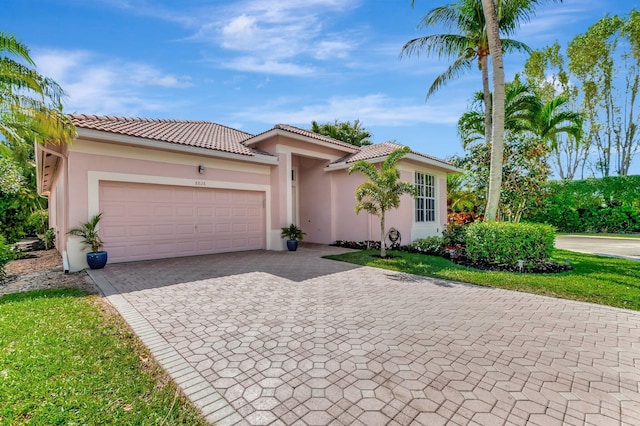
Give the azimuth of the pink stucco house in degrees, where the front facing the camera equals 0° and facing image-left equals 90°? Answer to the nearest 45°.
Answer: approximately 315°

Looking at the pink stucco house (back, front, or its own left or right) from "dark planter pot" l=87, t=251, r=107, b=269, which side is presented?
right

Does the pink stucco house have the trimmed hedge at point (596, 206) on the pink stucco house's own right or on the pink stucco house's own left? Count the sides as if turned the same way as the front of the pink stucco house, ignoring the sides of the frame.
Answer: on the pink stucco house's own left

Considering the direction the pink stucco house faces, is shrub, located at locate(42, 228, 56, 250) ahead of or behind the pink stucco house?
behind

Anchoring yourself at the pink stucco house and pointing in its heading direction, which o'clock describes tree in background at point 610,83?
The tree in background is roughly at 10 o'clock from the pink stucco house.

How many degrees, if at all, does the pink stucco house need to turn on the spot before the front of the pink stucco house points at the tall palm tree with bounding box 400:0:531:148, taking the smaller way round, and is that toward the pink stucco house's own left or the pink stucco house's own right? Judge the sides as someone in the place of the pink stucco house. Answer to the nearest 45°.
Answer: approximately 45° to the pink stucco house's own left

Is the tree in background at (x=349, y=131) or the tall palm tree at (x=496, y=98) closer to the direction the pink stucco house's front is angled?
the tall palm tree

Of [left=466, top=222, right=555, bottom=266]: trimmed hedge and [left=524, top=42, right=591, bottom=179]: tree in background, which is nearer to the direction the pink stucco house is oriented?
the trimmed hedge
